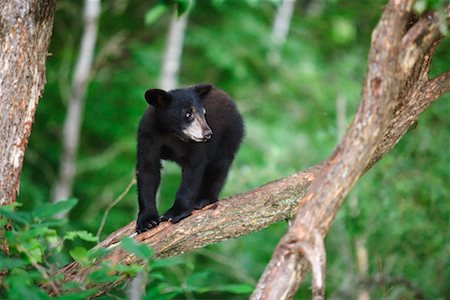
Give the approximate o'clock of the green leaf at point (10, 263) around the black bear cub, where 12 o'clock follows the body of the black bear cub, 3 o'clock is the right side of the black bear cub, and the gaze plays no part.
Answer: The green leaf is roughly at 1 o'clock from the black bear cub.

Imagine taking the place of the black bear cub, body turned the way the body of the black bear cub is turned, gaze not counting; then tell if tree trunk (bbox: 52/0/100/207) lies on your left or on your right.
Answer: on your right

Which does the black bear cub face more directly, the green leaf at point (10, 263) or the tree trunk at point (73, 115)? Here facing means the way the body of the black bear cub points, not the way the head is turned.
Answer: the green leaf

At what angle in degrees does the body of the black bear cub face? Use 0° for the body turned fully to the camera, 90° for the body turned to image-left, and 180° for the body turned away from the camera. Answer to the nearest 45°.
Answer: approximately 45°
